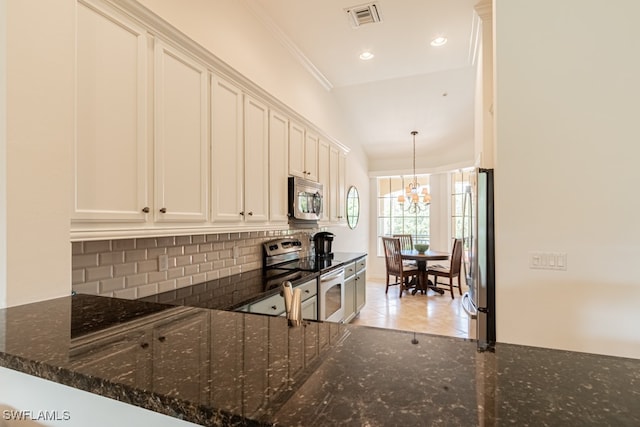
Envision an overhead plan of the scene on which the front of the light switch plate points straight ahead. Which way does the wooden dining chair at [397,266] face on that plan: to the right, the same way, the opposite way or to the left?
the opposite way

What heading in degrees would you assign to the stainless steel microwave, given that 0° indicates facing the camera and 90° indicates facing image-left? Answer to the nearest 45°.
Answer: approximately 315°

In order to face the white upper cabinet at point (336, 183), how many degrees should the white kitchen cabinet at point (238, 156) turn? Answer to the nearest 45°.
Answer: approximately 90° to its left

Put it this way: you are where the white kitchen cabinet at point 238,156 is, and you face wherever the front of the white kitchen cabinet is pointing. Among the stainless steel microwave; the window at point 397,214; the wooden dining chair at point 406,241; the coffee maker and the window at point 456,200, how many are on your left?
5

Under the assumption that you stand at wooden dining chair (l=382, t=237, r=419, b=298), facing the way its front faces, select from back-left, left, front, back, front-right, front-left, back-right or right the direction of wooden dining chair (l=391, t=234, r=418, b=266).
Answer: front-left

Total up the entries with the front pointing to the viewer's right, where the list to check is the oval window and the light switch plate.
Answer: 1

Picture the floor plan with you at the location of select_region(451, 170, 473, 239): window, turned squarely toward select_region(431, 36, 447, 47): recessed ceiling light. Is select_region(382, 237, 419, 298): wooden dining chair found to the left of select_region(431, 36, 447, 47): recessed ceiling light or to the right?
right

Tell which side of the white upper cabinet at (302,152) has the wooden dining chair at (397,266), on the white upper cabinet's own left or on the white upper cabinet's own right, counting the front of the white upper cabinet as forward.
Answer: on the white upper cabinet's own left

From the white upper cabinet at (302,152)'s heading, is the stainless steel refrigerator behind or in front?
in front

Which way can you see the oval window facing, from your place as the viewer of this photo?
facing to the right of the viewer
